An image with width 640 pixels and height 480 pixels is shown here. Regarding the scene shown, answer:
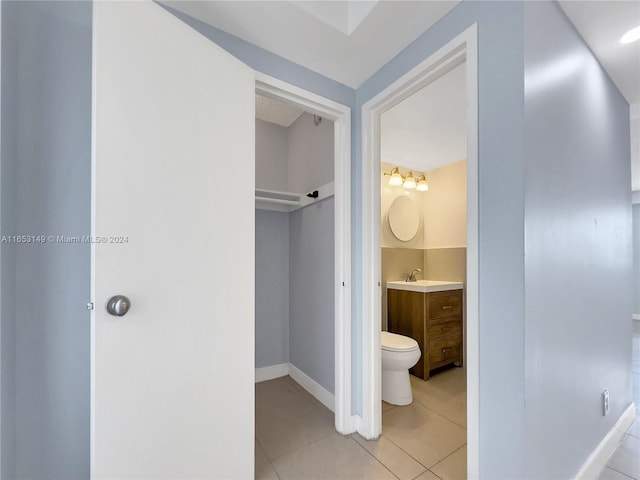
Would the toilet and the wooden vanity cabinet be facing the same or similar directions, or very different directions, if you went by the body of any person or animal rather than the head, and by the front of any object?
same or similar directions

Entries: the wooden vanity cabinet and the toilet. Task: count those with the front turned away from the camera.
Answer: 0

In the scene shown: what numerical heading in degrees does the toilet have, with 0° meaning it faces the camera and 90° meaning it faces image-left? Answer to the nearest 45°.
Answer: approximately 315°

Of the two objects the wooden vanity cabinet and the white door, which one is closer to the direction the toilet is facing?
the white door

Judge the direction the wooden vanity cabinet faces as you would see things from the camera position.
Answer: facing the viewer and to the right of the viewer
